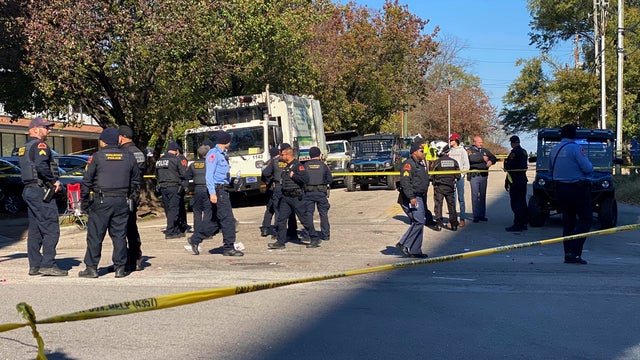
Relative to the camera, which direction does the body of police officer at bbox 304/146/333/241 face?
away from the camera

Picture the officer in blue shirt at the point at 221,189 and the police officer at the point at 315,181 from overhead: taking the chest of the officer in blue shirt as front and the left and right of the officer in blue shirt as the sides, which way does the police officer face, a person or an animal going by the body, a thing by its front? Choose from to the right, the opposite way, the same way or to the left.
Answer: to the left

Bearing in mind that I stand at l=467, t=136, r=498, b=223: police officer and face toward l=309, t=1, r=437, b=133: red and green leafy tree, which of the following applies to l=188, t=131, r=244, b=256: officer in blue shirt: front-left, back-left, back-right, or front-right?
back-left

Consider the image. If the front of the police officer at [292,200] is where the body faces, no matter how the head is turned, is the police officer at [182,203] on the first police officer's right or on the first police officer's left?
on the first police officer's right

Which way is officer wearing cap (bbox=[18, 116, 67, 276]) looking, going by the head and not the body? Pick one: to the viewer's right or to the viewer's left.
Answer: to the viewer's right

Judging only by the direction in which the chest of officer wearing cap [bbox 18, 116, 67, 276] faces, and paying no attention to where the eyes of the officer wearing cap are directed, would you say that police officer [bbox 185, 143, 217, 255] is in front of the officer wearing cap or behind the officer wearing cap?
in front

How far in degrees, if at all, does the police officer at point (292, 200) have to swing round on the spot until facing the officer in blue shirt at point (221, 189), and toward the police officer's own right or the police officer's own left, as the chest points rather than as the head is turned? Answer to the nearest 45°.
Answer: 0° — they already face them

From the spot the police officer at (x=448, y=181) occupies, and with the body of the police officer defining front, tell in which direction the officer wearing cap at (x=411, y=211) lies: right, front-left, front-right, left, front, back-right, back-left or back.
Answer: back
